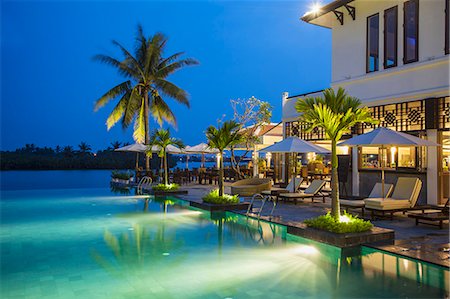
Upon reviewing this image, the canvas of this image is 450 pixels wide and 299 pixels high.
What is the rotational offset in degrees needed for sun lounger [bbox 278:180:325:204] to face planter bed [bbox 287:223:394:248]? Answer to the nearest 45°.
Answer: approximately 45° to its left

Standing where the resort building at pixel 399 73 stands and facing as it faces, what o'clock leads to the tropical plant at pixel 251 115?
The tropical plant is roughly at 3 o'clock from the resort building.

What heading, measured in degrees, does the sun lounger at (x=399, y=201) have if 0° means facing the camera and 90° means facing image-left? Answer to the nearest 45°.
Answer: approximately 45°

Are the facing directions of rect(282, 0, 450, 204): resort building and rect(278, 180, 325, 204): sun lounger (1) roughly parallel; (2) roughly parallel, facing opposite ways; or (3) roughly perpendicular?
roughly parallel

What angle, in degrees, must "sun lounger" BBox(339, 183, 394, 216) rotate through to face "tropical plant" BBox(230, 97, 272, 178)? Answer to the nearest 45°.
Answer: approximately 90° to its right

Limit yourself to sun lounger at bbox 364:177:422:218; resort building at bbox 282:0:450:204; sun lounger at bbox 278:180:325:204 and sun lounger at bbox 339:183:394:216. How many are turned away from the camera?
0

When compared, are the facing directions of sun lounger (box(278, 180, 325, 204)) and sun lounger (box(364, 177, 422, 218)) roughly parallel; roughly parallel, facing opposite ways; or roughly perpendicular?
roughly parallel

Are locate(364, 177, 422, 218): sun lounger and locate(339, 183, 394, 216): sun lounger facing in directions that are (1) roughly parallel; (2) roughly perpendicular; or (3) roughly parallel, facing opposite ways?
roughly parallel

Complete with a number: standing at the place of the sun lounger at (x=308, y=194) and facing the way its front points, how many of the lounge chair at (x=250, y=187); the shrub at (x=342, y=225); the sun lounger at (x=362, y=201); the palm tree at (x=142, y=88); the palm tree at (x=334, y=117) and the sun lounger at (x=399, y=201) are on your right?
2

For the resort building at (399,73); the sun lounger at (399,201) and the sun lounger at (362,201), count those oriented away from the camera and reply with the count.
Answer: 0

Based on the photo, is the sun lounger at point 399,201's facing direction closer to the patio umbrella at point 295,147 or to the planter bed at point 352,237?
the planter bed

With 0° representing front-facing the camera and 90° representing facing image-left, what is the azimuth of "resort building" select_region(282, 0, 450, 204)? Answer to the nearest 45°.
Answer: approximately 45°

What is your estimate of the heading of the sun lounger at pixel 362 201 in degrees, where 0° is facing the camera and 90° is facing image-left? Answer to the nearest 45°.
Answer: approximately 45°

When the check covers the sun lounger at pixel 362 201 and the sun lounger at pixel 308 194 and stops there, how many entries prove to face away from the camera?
0

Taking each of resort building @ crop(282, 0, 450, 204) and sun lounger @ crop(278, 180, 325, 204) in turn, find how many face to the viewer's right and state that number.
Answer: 0

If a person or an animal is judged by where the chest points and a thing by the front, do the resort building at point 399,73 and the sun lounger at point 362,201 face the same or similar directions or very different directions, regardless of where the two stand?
same or similar directions
